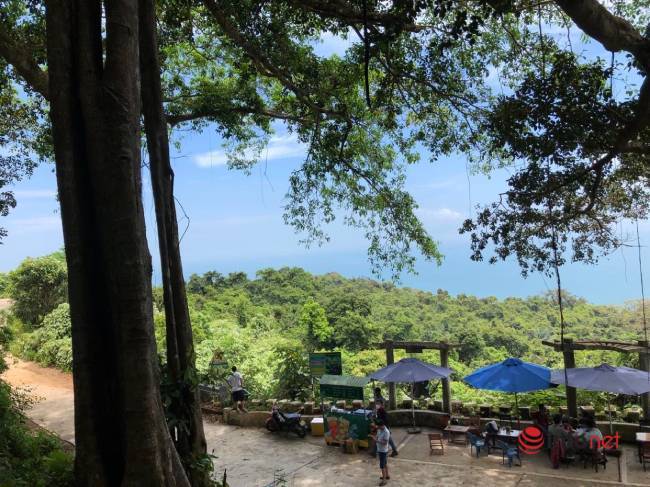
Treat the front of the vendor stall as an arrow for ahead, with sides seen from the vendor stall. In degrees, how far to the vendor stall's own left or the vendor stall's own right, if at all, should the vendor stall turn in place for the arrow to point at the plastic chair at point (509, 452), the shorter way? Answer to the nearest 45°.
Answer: approximately 45° to the vendor stall's own left

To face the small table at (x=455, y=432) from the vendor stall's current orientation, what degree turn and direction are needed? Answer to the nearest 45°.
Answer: approximately 90° to its left

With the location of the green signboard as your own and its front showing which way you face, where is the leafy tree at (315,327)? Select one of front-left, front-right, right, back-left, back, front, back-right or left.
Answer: back

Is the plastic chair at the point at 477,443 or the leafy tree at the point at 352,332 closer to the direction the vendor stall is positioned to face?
the plastic chair

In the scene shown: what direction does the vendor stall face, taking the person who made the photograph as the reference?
facing the viewer

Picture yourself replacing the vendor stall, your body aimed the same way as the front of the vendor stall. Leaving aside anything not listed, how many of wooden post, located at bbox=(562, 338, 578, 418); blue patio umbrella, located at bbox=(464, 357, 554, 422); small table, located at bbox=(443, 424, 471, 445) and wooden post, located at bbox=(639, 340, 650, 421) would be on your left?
4

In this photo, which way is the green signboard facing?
toward the camera

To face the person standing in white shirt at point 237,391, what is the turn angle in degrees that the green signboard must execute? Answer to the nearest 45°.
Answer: approximately 135° to its right
